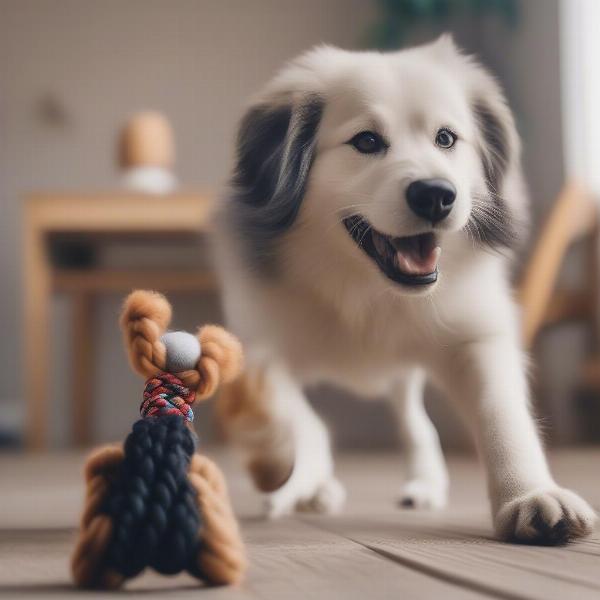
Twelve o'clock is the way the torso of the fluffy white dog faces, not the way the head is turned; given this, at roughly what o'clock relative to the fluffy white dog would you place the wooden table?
The wooden table is roughly at 5 o'clock from the fluffy white dog.

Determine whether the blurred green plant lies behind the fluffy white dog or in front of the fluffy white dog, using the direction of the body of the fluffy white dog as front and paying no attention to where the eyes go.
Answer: behind

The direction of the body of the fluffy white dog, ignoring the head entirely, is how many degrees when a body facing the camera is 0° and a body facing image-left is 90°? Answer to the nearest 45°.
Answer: approximately 0°

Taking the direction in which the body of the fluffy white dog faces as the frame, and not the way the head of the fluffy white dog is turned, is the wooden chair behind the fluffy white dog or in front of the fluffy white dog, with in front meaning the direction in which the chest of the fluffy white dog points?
behind

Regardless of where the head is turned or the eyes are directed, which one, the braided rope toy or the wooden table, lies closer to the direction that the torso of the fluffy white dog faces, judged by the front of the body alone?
the braided rope toy

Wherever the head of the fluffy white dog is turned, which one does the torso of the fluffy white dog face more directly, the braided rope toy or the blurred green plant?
the braided rope toy
